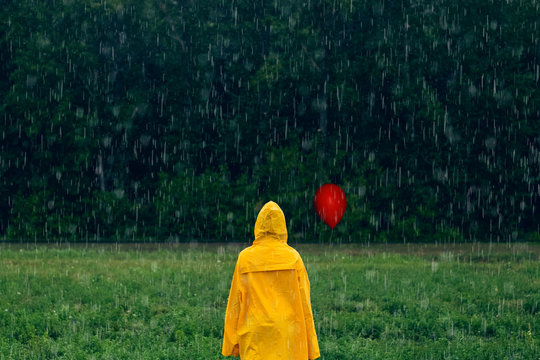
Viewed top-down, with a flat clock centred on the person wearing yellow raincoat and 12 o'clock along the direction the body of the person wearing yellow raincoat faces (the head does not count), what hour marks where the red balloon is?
The red balloon is roughly at 12 o'clock from the person wearing yellow raincoat.

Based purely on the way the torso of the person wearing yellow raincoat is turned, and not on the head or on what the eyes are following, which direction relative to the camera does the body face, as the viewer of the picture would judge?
away from the camera

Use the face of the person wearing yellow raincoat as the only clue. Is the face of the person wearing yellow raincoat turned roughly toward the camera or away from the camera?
away from the camera
